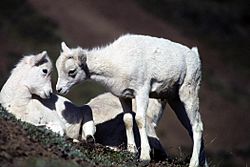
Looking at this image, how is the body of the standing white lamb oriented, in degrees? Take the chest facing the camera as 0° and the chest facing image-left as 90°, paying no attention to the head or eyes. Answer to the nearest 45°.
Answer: approximately 90°
